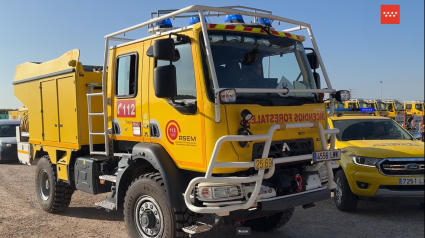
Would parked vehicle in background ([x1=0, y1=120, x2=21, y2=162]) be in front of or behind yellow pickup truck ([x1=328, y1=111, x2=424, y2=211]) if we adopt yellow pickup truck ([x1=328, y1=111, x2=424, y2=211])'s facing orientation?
behind

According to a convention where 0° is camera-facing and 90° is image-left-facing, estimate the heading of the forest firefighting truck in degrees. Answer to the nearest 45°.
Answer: approximately 315°

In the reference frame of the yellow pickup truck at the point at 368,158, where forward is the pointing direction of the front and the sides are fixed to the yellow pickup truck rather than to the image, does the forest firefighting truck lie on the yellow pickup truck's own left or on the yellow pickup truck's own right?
on the yellow pickup truck's own right

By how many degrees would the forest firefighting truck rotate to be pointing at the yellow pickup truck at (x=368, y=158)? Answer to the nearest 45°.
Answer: approximately 90° to its left

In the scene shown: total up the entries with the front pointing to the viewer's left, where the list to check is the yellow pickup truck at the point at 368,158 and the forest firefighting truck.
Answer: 0

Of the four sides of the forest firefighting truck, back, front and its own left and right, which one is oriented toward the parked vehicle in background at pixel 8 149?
back

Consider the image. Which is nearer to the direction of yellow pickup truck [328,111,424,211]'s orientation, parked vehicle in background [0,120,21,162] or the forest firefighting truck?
the forest firefighting truck
